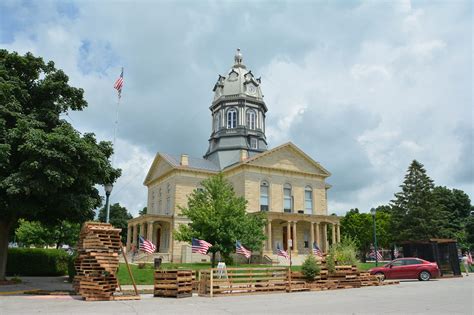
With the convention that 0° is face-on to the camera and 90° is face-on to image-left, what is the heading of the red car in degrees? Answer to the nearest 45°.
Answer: approximately 90°

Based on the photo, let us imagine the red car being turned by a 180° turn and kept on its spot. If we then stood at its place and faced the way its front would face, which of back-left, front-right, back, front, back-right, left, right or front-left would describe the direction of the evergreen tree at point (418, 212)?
left

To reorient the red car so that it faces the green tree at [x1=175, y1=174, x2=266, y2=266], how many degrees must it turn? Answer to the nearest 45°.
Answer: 0° — it already faces it
